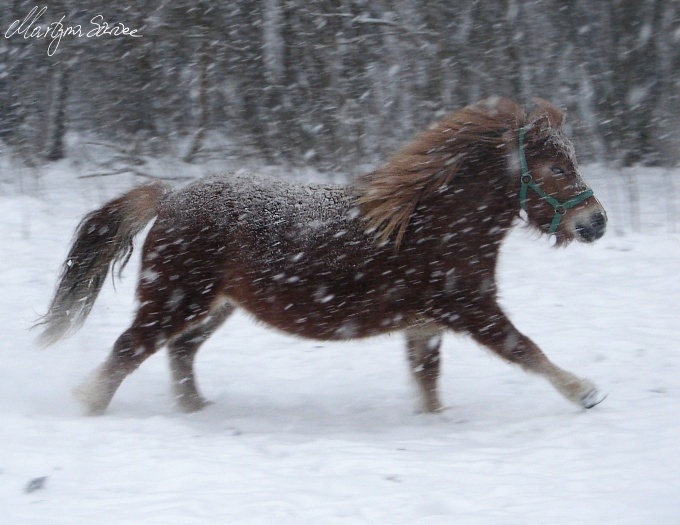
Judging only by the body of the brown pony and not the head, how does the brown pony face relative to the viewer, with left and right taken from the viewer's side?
facing to the right of the viewer
